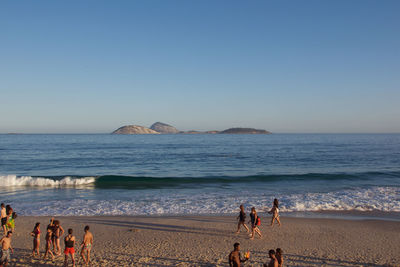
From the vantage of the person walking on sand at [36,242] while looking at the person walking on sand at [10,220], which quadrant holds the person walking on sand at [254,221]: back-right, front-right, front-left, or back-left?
back-right

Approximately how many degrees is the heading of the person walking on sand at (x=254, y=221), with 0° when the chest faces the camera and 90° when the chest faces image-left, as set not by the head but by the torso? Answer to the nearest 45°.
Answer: approximately 90°

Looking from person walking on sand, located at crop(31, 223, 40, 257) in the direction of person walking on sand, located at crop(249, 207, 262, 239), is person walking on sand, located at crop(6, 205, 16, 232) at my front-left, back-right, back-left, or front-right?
back-left

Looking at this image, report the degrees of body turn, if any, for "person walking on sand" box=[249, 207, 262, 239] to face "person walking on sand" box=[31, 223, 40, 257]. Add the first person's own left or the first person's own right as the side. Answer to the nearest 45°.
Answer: approximately 45° to the first person's own left

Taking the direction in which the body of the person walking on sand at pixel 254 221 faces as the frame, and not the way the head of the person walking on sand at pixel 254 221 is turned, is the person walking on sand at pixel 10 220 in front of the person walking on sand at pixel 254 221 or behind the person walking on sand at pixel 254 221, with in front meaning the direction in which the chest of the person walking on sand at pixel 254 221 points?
in front
